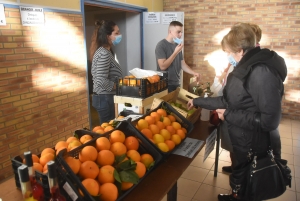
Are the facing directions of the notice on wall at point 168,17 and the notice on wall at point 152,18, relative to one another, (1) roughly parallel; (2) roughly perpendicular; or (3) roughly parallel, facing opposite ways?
roughly parallel

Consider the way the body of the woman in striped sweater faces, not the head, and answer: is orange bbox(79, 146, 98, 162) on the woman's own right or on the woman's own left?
on the woman's own right

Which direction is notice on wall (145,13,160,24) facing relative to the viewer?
toward the camera

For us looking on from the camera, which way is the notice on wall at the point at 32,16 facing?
facing the viewer and to the right of the viewer

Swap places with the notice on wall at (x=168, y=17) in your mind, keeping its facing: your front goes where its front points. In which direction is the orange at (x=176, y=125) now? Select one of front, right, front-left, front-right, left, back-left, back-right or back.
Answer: front

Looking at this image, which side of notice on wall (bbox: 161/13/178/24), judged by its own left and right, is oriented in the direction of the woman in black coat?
front

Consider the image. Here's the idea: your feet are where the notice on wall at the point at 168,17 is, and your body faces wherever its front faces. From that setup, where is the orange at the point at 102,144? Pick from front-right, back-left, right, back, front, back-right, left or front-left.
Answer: front

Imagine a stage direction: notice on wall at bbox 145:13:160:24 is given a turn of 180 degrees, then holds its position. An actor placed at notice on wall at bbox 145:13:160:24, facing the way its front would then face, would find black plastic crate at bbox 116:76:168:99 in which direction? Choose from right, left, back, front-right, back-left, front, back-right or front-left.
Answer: back

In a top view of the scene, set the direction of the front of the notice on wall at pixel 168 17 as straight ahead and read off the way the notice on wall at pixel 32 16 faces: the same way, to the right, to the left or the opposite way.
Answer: to the left

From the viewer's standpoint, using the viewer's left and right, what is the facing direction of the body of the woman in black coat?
facing to the left of the viewer

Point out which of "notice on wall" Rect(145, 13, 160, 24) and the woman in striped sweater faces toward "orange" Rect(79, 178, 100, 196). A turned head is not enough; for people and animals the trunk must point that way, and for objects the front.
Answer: the notice on wall

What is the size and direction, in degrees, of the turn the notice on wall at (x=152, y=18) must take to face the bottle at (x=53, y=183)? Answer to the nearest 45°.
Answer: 0° — it already faces it

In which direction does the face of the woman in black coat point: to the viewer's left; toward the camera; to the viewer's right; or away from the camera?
to the viewer's left

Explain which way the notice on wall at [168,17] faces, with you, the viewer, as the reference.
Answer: facing the viewer

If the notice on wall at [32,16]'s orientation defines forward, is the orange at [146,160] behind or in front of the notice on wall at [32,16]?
in front

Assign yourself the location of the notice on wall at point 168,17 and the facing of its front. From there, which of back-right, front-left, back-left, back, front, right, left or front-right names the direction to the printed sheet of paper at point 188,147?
front

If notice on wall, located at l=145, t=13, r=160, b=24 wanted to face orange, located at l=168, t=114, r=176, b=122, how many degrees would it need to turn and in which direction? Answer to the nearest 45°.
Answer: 0° — it already faces it
